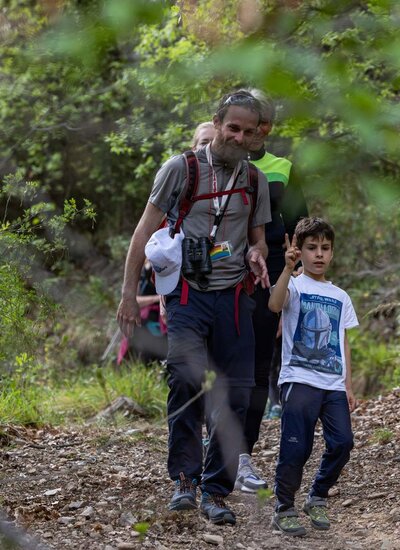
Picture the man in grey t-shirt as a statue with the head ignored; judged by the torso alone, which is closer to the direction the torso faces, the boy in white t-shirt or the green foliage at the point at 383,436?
the boy in white t-shirt

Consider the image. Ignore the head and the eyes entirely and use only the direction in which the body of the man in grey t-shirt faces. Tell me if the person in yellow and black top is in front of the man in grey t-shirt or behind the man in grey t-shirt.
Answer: behind

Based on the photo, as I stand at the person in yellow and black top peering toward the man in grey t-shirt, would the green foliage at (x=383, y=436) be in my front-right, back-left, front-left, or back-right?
back-left

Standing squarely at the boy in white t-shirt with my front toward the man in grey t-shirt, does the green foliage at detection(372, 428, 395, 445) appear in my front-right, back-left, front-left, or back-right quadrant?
back-right

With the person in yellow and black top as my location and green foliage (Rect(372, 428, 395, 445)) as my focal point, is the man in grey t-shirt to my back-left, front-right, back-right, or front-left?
back-right

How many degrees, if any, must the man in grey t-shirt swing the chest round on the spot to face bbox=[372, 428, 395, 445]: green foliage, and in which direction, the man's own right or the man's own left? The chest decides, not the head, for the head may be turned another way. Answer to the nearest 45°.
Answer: approximately 135° to the man's own left

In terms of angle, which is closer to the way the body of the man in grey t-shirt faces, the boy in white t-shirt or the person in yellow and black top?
the boy in white t-shirt

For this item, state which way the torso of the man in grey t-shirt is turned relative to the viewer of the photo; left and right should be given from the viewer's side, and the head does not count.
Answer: facing the viewer

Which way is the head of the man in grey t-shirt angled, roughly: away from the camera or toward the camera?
toward the camera

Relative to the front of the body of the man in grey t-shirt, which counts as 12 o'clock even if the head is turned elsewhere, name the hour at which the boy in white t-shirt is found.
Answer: The boy in white t-shirt is roughly at 9 o'clock from the man in grey t-shirt.
